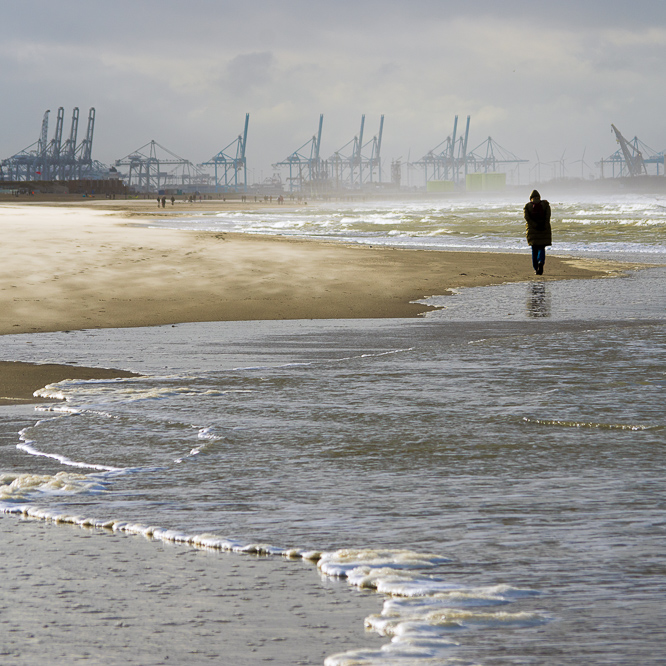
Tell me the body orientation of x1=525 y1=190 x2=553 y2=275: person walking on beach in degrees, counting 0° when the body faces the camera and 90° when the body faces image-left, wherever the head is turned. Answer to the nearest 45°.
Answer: approximately 180°
